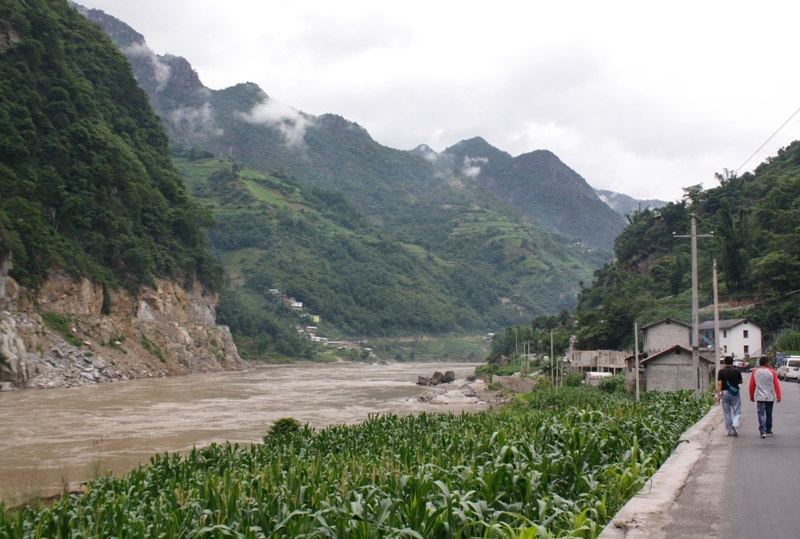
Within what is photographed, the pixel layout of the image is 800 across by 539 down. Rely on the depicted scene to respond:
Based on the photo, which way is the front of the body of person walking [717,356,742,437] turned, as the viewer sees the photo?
away from the camera

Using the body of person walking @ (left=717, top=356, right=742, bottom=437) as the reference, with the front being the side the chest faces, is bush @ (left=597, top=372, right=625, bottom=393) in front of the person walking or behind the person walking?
in front

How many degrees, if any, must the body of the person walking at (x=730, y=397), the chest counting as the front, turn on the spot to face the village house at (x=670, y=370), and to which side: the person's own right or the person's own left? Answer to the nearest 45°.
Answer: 0° — they already face it

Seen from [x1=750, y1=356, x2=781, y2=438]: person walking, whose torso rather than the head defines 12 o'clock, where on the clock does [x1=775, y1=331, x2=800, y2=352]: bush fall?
The bush is roughly at 12 o'clock from the person walking.

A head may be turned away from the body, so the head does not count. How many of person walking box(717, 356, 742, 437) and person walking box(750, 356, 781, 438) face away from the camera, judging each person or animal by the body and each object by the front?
2

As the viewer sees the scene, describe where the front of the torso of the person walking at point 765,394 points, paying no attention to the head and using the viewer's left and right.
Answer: facing away from the viewer
